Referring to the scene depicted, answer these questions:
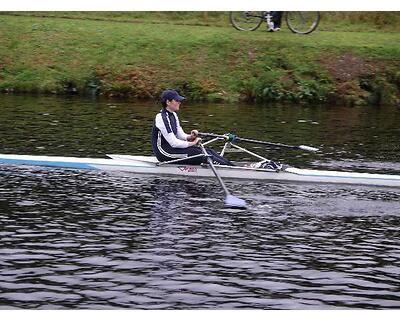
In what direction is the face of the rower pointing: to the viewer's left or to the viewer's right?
to the viewer's right

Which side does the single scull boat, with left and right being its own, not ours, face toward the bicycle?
right

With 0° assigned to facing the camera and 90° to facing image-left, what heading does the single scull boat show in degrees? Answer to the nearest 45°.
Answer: approximately 90°

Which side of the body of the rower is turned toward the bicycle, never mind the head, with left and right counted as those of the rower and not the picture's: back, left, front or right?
left

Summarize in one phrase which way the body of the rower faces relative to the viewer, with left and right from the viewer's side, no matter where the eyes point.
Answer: facing to the right of the viewer

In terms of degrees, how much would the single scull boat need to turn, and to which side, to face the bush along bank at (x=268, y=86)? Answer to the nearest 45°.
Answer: approximately 90° to its right

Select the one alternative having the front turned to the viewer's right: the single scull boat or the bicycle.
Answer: the bicycle
